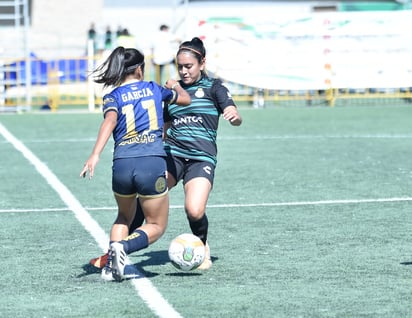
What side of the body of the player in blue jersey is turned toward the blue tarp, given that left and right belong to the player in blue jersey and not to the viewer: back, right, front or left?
front

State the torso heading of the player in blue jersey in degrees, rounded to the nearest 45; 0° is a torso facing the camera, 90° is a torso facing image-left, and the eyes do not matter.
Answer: approximately 180°

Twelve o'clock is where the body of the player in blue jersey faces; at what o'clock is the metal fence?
The metal fence is roughly at 12 o'clock from the player in blue jersey.

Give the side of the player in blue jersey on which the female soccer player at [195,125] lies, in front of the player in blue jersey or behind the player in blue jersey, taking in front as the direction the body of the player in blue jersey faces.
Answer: in front
